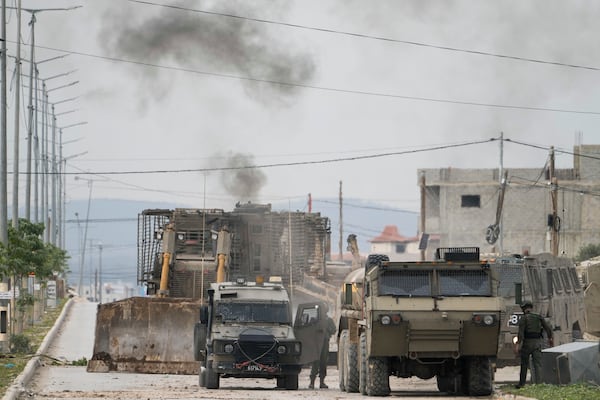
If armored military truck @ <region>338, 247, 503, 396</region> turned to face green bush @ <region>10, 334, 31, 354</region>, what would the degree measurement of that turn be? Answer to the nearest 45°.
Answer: approximately 135° to its right

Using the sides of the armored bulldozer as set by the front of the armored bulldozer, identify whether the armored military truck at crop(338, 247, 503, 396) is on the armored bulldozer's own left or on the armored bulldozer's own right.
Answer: on the armored bulldozer's own left

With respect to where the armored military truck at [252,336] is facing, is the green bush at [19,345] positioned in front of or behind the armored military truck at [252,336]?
behind

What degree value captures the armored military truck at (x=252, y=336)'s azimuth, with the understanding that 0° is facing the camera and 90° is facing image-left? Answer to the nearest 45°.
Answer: approximately 0°

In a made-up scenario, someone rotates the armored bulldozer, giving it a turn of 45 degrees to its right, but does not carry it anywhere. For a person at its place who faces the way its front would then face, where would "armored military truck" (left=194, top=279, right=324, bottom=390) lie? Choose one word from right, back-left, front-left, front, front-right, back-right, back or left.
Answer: left

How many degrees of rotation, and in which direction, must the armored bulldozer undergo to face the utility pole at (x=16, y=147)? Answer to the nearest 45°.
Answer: approximately 90° to its right
